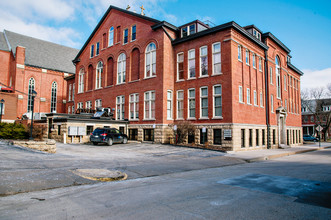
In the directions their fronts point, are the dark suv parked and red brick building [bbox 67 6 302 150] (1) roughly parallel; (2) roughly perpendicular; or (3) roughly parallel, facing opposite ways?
roughly perpendicular

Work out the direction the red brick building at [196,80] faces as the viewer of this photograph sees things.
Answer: facing the viewer and to the right of the viewer

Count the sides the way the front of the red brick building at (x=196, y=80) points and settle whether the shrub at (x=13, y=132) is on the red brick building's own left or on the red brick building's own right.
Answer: on the red brick building's own right
